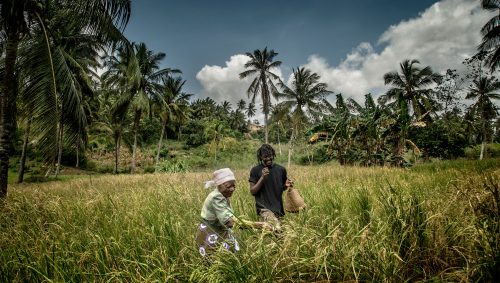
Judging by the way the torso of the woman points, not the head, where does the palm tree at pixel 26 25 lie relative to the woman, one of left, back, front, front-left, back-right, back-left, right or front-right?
back-left

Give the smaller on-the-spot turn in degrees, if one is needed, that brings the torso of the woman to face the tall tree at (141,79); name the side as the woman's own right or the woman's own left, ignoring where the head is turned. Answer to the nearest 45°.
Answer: approximately 90° to the woman's own left

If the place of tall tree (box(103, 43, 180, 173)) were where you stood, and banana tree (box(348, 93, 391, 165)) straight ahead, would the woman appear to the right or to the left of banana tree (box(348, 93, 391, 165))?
right

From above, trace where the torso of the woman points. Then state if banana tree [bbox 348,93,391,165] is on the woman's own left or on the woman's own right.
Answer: on the woman's own left

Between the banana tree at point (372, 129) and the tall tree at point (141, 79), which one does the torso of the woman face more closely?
the banana tree

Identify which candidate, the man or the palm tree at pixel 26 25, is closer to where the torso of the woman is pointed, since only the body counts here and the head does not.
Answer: the man

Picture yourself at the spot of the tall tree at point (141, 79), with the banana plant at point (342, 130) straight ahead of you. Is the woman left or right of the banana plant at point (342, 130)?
right

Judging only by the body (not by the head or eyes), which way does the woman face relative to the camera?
to the viewer's right

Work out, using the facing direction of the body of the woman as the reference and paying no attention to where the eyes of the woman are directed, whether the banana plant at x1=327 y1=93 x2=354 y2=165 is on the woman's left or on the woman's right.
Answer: on the woman's left

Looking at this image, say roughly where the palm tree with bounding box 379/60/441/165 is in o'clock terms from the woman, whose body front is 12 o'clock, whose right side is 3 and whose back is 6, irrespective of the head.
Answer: The palm tree is roughly at 10 o'clock from the woman.
